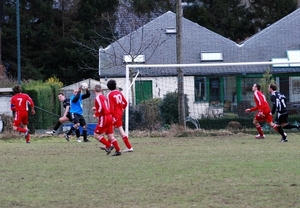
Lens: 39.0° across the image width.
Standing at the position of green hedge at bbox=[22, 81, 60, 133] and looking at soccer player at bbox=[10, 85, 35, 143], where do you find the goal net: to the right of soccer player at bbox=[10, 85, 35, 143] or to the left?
left

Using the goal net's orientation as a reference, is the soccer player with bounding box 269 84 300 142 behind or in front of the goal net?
in front

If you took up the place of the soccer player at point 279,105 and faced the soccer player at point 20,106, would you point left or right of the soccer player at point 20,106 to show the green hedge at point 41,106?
right
